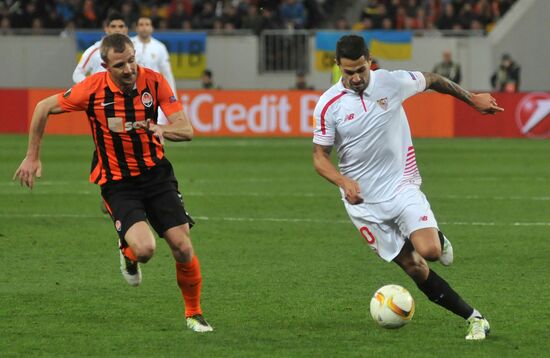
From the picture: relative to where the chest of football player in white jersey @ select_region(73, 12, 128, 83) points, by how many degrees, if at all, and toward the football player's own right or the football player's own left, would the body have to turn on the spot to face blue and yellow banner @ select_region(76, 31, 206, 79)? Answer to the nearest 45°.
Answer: approximately 180°

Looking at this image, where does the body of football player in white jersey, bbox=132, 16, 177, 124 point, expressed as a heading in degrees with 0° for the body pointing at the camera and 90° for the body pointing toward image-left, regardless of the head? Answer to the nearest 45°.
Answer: approximately 0°

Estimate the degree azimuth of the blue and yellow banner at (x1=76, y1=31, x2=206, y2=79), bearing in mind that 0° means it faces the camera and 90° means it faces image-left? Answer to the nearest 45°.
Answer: approximately 0°

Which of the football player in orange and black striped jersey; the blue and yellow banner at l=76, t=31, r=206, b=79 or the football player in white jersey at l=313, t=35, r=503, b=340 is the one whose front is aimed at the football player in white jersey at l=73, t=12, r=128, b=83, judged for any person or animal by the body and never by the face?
the blue and yellow banner

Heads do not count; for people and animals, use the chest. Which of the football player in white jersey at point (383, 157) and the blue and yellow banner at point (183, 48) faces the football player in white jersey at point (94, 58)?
the blue and yellow banner

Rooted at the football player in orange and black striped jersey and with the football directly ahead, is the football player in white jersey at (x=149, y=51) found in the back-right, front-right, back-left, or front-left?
back-left

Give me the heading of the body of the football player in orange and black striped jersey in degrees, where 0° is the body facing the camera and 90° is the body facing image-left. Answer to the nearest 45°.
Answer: approximately 315°

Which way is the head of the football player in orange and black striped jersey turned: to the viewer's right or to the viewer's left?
to the viewer's right

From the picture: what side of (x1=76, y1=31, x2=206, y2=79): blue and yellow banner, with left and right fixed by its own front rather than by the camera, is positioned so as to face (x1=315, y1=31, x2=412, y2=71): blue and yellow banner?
left
